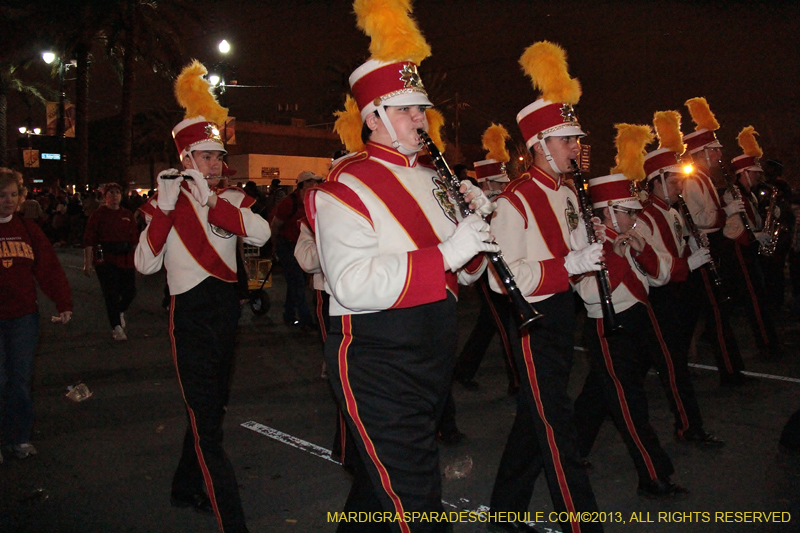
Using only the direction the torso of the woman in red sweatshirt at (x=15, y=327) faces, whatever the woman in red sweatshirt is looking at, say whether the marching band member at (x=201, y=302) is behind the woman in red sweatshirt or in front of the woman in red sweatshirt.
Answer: in front
